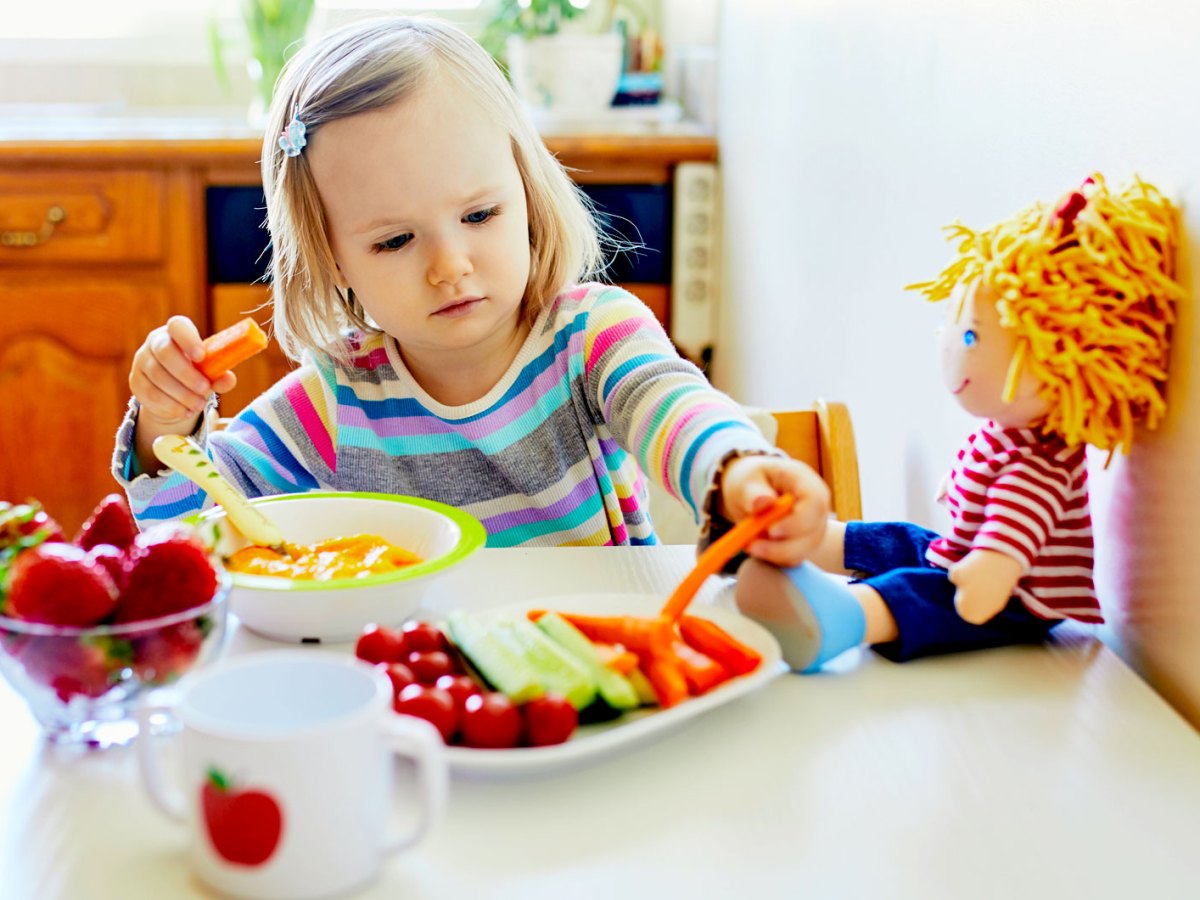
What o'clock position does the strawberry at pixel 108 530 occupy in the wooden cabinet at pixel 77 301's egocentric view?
The strawberry is roughly at 12 o'clock from the wooden cabinet.

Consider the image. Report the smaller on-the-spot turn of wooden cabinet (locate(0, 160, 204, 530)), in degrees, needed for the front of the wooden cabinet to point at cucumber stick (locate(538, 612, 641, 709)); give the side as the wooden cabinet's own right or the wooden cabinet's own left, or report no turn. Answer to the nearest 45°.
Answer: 0° — it already faces it

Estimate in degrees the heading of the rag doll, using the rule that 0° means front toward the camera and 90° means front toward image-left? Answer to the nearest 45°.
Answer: approximately 90°

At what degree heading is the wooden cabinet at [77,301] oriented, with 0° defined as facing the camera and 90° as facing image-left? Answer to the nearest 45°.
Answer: approximately 0°

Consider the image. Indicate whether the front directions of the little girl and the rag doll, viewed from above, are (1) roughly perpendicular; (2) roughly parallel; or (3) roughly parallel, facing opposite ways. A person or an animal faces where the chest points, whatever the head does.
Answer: roughly perpendicular

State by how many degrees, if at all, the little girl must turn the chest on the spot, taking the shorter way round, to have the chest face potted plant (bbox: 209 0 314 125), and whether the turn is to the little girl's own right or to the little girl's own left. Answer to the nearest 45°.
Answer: approximately 180°

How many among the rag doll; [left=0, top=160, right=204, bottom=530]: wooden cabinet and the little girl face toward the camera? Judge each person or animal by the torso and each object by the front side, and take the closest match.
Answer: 2
